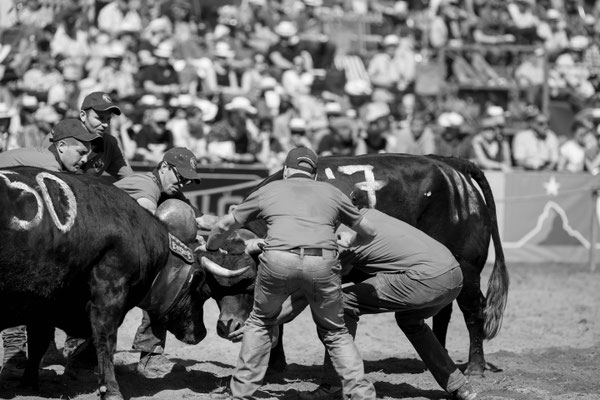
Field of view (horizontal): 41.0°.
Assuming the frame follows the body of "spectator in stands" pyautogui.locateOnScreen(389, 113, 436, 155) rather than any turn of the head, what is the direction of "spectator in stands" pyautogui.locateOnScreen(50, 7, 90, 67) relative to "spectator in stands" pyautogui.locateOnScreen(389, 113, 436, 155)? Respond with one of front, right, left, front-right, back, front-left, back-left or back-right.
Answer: right

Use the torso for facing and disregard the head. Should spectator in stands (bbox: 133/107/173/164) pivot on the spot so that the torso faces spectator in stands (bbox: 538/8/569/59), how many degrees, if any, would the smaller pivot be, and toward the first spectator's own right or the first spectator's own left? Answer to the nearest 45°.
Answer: approximately 135° to the first spectator's own left

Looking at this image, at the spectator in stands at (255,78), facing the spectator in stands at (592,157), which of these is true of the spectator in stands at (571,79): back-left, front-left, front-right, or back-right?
front-left

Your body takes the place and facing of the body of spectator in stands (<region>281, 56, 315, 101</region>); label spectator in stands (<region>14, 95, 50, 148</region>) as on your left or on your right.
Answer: on your right

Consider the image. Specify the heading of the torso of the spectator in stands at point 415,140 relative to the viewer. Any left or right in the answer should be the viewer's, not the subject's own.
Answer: facing the viewer

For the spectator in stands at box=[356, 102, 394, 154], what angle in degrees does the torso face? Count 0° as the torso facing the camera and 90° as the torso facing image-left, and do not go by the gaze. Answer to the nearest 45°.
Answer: approximately 0°

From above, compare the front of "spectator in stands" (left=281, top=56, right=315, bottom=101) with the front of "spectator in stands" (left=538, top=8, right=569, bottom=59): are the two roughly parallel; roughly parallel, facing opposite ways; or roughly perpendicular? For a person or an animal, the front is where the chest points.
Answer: roughly parallel

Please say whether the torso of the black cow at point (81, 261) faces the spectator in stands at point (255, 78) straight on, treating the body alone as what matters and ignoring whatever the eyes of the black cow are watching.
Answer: no

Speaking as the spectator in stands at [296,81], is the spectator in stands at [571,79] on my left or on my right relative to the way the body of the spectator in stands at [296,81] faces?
on my left

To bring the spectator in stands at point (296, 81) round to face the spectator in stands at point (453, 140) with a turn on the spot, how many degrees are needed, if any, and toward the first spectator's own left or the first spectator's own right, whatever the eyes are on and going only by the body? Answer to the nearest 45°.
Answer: approximately 45° to the first spectator's own left

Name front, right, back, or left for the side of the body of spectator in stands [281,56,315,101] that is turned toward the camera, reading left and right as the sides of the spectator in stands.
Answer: front

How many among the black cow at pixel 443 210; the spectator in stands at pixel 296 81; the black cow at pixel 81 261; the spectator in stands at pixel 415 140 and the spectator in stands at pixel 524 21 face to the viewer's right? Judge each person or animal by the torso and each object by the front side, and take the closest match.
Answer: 1

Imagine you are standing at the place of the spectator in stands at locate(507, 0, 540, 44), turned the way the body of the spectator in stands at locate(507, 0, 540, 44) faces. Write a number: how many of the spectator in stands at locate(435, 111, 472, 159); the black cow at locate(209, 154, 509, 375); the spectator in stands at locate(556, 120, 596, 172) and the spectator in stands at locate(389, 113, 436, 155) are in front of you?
4

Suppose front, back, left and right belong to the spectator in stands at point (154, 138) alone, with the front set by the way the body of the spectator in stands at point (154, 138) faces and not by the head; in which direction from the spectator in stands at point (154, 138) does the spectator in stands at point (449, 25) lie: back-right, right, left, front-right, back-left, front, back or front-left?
back-left

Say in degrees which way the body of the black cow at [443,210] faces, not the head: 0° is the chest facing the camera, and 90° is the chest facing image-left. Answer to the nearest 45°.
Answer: approximately 90°

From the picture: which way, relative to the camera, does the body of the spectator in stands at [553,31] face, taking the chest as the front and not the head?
toward the camera

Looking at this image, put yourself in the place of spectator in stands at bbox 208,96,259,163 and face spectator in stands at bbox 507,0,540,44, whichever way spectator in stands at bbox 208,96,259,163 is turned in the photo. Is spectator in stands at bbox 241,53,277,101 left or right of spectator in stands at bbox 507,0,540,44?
left

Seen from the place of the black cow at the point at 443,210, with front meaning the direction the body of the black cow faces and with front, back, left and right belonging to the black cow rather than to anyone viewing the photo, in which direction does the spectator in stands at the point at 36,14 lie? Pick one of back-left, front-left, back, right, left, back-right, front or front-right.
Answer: front-right

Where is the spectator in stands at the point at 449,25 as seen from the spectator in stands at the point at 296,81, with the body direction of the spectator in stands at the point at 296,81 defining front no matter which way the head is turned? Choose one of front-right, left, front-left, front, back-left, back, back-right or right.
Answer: back-left

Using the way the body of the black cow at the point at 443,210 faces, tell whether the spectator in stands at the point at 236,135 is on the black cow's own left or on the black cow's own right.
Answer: on the black cow's own right

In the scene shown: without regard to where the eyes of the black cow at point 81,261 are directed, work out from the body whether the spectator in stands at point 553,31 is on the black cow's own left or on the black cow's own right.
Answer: on the black cow's own left
